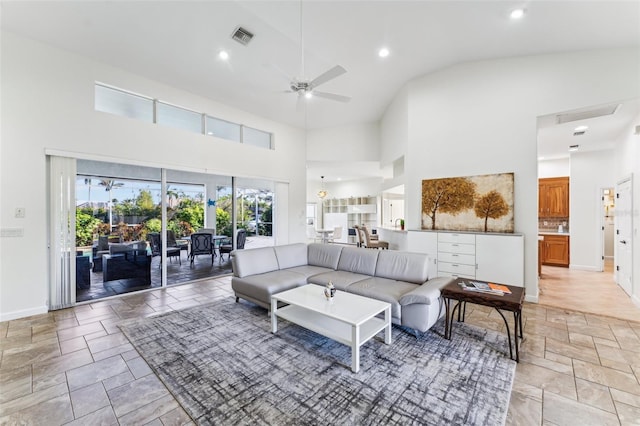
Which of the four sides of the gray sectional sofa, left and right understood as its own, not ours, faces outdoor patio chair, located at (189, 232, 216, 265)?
right

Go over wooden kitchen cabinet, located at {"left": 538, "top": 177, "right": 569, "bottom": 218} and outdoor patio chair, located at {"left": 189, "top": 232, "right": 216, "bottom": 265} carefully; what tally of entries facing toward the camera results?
1

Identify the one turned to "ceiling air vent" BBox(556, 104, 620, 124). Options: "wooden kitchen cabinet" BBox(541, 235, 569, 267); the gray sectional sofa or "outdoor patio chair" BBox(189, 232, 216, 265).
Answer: the wooden kitchen cabinet

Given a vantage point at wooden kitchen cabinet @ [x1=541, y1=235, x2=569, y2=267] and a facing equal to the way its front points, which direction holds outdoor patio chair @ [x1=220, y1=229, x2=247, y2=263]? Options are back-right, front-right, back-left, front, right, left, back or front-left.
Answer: front-right

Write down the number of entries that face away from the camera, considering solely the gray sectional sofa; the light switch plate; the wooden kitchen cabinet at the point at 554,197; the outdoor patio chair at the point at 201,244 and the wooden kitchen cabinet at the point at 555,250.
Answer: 1

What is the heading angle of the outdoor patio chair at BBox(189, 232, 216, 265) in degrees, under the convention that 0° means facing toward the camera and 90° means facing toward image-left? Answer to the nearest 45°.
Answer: approximately 180°

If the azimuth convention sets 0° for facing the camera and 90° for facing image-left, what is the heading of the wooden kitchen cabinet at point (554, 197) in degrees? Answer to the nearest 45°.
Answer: approximately 0°

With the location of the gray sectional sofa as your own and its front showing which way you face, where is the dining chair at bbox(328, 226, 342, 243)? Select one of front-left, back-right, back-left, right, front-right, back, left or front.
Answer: back-right

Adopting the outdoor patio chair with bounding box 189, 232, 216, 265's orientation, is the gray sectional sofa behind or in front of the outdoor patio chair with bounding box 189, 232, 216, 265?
behind

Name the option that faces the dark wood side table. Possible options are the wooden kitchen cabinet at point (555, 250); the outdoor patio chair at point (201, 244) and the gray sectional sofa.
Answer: the wooden kitchen cabinet

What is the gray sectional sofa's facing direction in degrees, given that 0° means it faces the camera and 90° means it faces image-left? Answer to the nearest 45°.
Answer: approximately 45°

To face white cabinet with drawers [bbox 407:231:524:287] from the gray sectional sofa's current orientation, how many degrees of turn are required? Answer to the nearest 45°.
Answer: approximately 135° to its left

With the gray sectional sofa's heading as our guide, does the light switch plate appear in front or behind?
in front
